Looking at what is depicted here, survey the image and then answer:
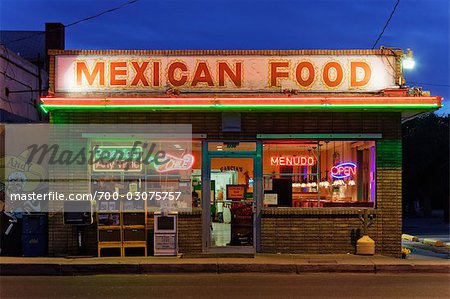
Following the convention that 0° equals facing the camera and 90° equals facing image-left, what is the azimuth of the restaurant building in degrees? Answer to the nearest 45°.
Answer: approximately 0°

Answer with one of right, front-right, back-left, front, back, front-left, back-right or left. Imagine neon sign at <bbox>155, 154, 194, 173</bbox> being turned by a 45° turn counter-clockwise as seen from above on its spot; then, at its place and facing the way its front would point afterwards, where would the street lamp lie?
front-left

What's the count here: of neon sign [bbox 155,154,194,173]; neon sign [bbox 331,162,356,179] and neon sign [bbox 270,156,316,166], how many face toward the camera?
3

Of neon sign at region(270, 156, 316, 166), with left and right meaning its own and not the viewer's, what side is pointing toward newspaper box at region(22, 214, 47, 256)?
right

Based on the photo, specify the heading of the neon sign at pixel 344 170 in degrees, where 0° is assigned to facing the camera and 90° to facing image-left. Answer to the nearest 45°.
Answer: approximately 0°

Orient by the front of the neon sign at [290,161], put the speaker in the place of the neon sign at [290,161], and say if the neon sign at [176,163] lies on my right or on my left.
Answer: on my right

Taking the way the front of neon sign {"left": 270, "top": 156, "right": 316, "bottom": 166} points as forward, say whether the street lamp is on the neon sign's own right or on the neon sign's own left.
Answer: on the neon sign's own left

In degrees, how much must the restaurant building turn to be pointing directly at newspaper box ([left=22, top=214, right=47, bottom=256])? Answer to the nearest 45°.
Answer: approximately 90° to its right

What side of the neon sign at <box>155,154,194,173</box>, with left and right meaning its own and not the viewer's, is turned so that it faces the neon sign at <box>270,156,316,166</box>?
left
